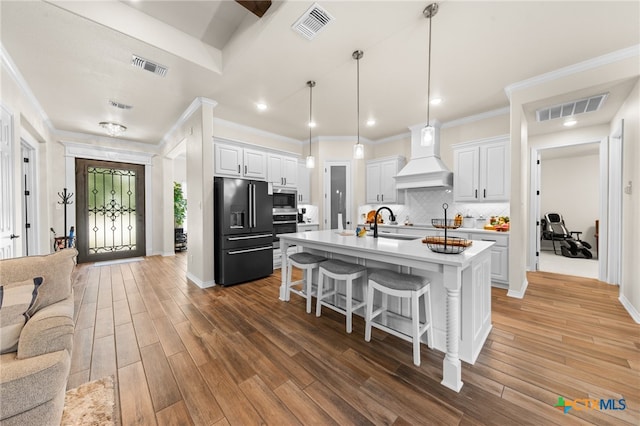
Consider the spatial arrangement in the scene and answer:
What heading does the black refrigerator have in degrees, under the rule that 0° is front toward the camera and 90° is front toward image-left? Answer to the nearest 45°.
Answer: approximately 315°

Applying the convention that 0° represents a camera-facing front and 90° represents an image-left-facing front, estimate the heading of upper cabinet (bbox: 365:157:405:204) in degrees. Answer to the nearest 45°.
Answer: approximately 45°

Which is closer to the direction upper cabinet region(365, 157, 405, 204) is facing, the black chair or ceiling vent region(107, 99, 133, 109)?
the ceiling vent

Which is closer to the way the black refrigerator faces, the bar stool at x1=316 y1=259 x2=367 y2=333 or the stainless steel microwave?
the bar stool

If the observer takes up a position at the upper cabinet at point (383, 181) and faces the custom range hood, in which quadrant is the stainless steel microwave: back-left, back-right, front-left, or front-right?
back-right
